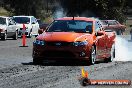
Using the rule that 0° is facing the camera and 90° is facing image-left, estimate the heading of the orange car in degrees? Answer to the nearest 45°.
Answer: approximately 45°
